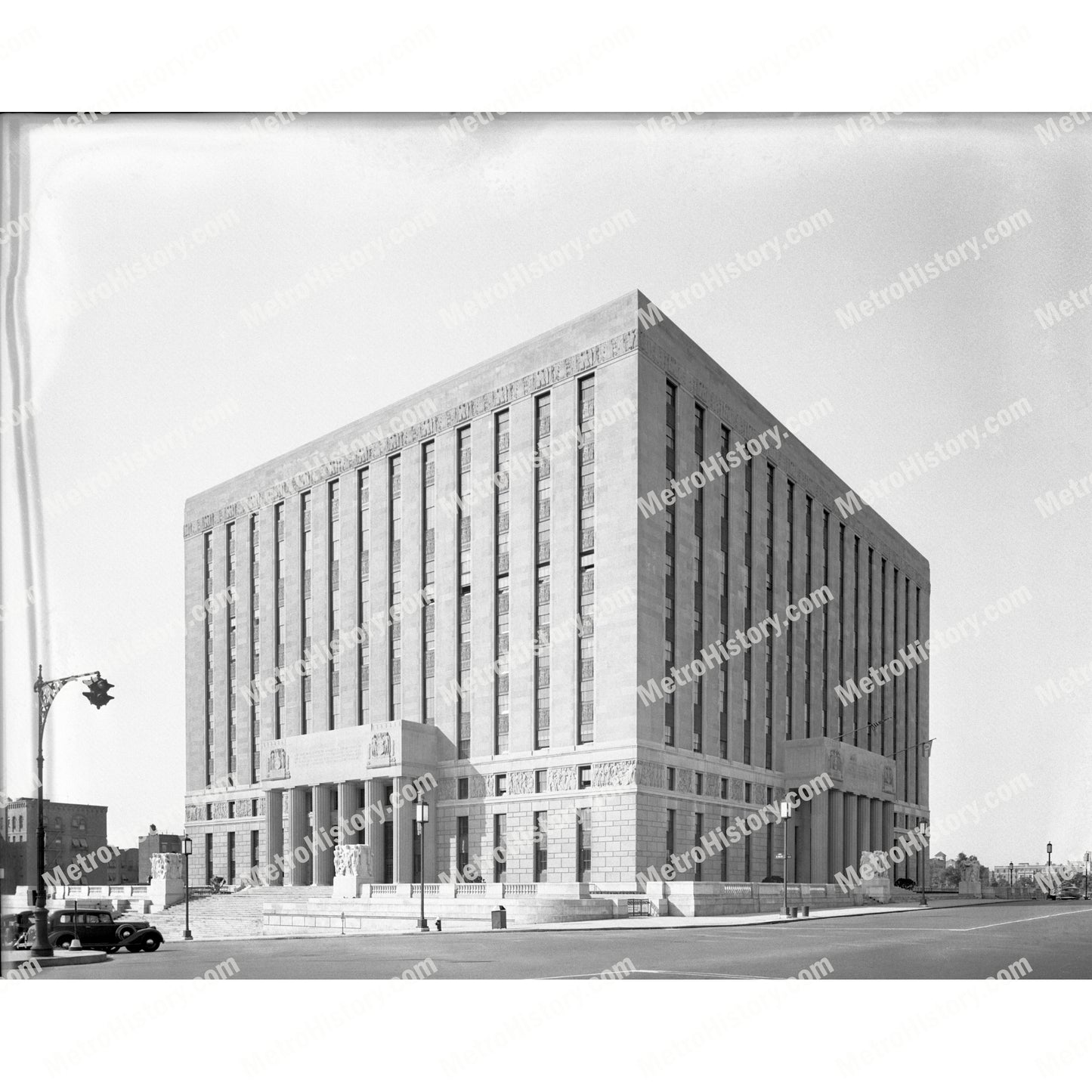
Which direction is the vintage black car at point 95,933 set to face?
to the viewer's right

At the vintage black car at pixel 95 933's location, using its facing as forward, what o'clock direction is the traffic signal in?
The traffic signal is roughly at 3 o'clock from the vintage black car.

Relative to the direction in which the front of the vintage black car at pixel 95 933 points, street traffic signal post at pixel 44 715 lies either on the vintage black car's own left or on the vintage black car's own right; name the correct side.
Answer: on the vintage black car's own right
